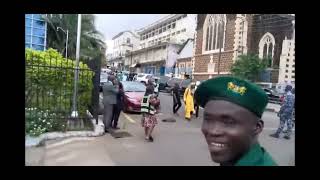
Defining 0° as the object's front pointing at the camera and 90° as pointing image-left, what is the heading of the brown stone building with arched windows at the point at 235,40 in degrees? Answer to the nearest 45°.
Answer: approximately 45°

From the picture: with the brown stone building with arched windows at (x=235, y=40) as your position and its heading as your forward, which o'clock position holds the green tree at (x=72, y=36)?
The green tree is roughly at 2 o'clock from the brown stone building with arched windows.

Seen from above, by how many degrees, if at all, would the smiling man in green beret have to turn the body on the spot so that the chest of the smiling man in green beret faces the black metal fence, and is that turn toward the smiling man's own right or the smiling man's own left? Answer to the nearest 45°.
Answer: approximately 90° to the smiling man's own right

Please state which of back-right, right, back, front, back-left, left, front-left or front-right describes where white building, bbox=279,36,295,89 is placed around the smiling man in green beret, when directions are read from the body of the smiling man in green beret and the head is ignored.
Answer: back-right

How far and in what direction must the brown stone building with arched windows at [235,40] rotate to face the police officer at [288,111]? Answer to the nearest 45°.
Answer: approximately 45° to its left

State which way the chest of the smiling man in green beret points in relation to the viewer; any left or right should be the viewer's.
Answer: facing the viewer and to the left of the viewer

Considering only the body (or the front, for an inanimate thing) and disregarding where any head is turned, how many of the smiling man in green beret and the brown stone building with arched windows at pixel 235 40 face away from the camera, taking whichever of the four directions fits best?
0

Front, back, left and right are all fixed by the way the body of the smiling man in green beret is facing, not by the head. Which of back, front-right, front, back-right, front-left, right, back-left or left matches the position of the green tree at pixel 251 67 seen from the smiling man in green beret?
back-right

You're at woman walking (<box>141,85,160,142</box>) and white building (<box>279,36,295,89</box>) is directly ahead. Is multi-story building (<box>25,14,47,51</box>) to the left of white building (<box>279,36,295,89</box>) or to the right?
left
